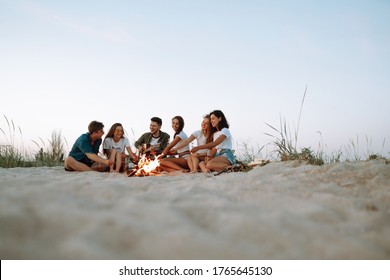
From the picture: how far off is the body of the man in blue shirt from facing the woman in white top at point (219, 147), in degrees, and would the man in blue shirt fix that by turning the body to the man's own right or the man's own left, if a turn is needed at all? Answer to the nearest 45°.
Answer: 0° — they already face them

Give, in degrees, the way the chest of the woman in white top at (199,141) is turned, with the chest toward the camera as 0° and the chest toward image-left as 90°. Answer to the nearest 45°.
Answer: approximately 45°

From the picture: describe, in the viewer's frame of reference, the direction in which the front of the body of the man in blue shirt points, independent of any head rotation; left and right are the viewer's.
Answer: facing to the right of the viewer

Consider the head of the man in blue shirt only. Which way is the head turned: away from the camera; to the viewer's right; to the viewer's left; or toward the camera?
to the viewer's right

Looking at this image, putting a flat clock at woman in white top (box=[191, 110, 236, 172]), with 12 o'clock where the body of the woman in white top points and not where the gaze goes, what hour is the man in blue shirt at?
The man in blue shirt is roughly at 12 o'clock from the woman in white top.

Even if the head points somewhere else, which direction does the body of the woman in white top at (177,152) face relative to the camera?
to the viewer's left

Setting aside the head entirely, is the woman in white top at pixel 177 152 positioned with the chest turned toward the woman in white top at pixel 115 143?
yes

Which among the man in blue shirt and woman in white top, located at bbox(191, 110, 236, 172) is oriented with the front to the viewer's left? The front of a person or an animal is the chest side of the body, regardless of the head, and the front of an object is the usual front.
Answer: the woman in white top

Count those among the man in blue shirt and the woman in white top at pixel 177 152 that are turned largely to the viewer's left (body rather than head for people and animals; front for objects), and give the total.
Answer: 1

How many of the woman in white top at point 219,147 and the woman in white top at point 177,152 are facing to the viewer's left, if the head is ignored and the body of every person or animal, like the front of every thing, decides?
2

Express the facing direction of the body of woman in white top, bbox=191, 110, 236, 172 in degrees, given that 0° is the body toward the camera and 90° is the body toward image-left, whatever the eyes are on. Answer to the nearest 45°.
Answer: approximately 90°
